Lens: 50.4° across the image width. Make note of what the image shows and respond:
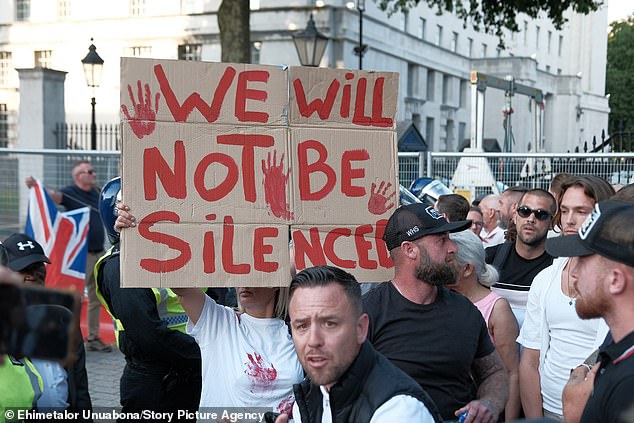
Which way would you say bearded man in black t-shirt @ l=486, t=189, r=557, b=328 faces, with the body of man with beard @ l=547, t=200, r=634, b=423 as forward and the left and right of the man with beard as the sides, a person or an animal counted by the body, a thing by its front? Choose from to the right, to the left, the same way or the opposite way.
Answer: to the left

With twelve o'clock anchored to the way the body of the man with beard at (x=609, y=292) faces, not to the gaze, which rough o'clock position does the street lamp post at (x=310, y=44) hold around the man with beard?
The street lamp post is roughly at 2 o'clock from the man with beard.

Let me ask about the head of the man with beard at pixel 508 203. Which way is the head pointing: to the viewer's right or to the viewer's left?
to the viewer's left

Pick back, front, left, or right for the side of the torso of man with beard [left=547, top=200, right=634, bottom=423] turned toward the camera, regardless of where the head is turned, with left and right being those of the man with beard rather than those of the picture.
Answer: left

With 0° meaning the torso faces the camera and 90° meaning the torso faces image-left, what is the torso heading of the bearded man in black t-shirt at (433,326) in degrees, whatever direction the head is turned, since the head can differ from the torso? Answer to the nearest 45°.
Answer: approximately 315°

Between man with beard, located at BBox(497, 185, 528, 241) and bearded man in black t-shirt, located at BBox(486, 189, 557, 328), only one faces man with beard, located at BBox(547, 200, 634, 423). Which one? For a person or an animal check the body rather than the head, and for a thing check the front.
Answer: the bearded man in black t-shirt
